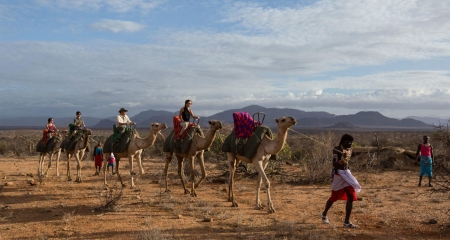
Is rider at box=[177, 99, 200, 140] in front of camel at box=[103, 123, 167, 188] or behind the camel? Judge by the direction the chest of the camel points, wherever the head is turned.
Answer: in front

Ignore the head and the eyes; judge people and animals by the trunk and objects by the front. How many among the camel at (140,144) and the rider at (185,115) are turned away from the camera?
0

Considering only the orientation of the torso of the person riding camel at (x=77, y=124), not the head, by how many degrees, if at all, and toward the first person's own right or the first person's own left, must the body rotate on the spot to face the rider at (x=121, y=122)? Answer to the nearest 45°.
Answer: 0° — they already face them

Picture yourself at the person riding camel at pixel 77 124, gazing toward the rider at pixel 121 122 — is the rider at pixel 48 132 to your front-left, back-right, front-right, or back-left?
back-right

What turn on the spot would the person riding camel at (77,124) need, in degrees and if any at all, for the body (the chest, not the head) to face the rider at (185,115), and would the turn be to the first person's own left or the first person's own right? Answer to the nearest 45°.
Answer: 0° — they already face them

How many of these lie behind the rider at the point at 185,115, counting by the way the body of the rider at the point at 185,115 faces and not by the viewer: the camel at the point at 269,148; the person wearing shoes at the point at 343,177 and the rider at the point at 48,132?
1

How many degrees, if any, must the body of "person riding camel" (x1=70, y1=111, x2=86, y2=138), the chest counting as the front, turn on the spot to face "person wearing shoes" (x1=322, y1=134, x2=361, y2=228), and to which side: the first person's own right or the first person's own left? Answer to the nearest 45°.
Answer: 0° — they already face them

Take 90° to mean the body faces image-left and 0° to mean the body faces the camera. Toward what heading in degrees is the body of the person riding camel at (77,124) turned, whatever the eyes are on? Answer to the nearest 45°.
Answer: approximately 315°

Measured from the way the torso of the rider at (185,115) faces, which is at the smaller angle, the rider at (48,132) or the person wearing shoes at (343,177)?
the person wearing shoes

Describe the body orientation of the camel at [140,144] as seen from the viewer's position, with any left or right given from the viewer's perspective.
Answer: facing to the right of the viewer

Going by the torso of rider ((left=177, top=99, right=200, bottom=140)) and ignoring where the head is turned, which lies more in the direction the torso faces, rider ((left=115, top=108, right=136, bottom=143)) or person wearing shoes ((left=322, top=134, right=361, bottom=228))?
the person wearing shoes

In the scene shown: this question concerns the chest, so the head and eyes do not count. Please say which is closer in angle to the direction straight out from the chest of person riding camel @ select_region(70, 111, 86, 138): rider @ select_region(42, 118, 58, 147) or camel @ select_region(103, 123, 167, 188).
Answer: the camel

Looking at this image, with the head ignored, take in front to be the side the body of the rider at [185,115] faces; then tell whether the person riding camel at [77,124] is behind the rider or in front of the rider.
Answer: behind

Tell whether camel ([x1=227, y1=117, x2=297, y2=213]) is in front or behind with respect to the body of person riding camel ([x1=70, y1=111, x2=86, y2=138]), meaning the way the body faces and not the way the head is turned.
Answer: in front
